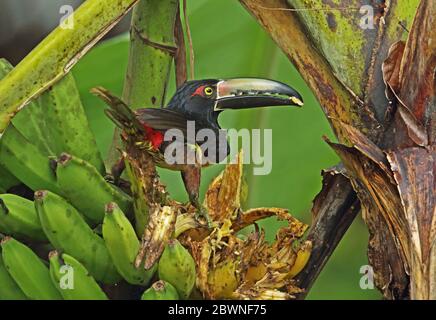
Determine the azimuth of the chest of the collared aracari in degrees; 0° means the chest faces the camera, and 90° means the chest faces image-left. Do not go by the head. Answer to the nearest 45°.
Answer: approximately 270°
